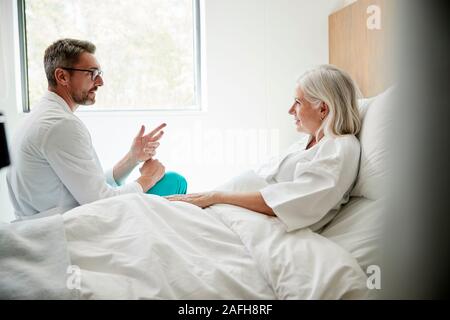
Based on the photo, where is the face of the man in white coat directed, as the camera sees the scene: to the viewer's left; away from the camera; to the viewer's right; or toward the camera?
to the viewer's right

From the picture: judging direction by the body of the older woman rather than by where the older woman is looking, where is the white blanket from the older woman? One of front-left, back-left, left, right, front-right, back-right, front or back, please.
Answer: front-left

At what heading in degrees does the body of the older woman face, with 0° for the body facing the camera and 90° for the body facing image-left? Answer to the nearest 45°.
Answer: approximately 90°

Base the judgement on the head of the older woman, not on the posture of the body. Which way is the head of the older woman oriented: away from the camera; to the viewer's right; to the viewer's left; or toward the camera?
to the viewer's left
